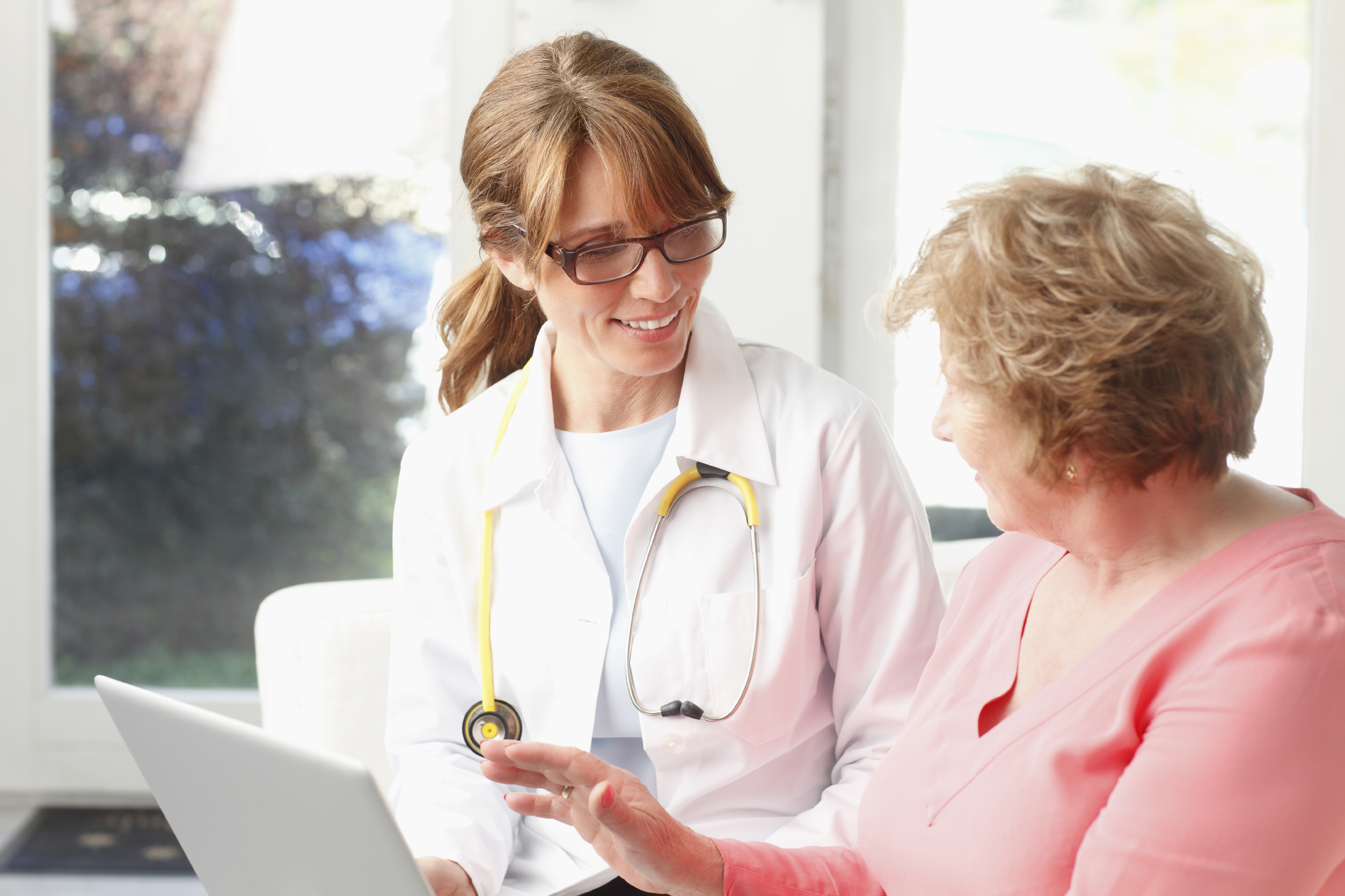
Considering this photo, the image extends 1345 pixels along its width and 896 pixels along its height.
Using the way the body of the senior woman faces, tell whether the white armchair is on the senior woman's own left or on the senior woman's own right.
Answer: on the senior woman's own right

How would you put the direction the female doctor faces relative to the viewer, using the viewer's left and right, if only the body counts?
facing the viewer

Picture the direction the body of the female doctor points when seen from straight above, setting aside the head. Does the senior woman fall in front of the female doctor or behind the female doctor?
in front

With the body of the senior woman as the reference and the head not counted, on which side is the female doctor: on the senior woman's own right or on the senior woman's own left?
on the senior woman's own right

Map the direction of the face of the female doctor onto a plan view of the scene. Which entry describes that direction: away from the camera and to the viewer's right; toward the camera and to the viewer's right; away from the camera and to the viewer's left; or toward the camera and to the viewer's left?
toward the camera and to the viewer's right

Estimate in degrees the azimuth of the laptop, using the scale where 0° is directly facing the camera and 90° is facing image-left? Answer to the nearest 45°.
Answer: approximately 225°

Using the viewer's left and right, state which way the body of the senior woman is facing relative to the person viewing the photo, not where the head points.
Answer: facing the viewer and to the left of the viewer

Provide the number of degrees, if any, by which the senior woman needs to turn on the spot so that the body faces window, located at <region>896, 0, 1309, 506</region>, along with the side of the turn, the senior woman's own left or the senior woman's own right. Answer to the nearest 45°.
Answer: approximately 135° to the senior woman's own right
